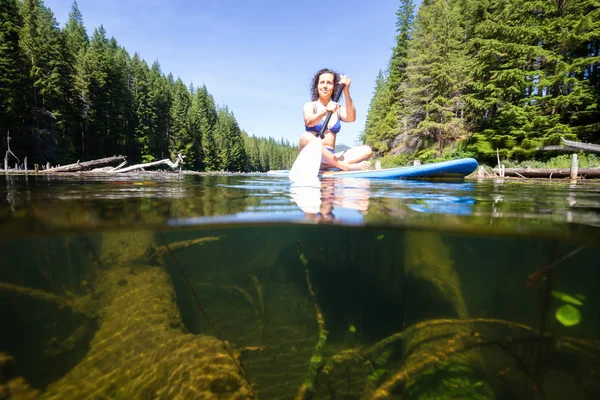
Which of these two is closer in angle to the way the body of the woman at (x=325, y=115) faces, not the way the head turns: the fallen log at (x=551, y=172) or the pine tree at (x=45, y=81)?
the fallen log

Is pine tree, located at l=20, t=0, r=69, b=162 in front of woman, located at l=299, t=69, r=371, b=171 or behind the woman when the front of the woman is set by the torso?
behind

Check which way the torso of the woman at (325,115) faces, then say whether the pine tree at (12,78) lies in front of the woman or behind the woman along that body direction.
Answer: behind

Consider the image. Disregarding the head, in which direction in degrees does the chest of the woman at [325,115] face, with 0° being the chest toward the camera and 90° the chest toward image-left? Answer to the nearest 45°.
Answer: approximately 315°

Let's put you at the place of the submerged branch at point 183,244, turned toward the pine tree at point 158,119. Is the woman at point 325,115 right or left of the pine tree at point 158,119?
right

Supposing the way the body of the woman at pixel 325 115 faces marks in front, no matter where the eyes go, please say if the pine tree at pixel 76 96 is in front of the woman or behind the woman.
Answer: behind

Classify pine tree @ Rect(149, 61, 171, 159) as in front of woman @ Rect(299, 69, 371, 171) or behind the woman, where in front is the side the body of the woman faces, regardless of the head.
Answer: behind

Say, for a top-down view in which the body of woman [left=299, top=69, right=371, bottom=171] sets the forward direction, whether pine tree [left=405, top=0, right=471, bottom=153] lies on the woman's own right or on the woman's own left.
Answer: on the woman's own left
